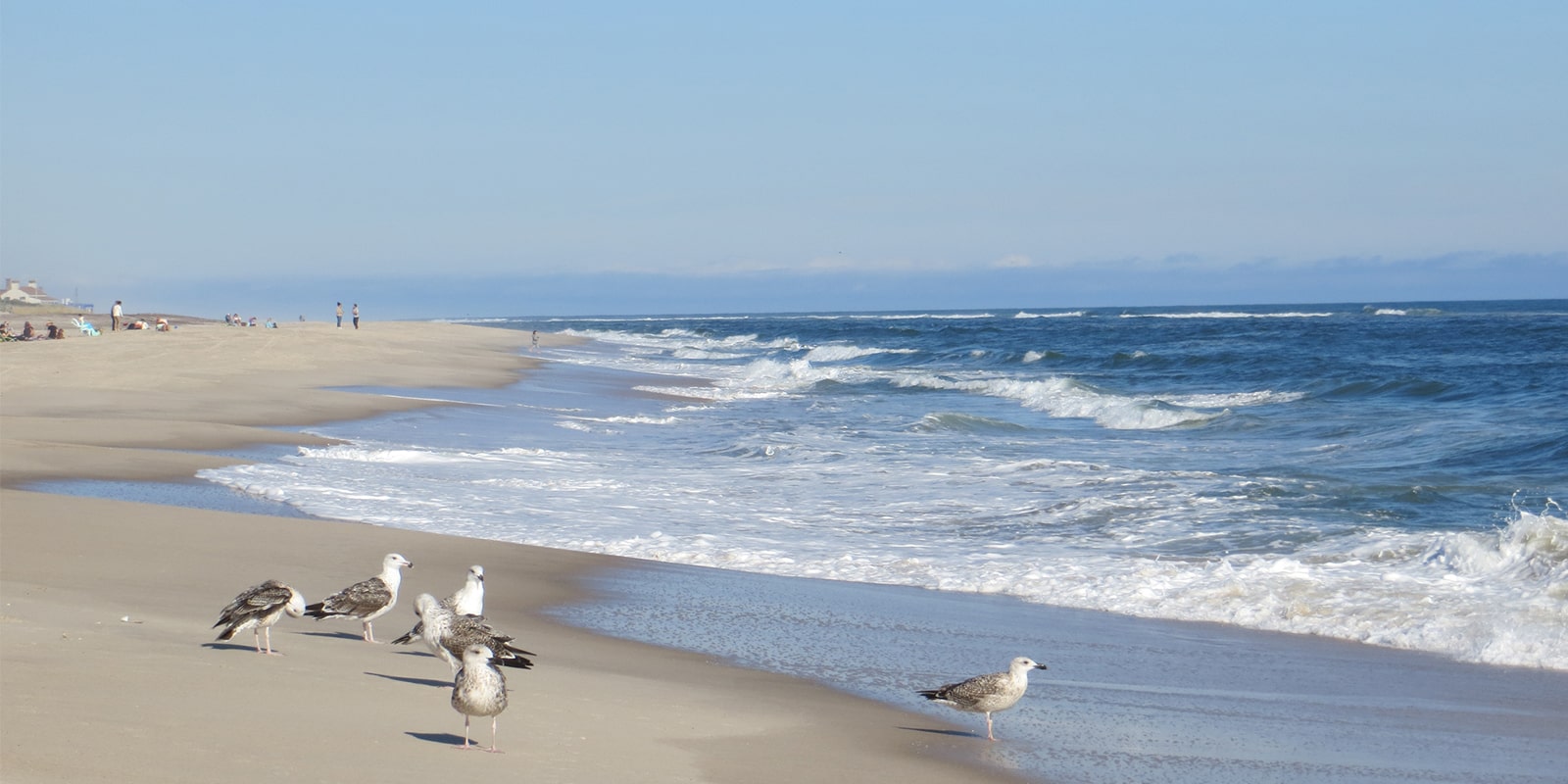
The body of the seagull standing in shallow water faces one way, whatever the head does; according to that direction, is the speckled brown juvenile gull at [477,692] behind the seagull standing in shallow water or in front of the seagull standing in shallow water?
behind

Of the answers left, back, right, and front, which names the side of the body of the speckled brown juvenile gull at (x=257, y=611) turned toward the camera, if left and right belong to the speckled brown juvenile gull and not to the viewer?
right

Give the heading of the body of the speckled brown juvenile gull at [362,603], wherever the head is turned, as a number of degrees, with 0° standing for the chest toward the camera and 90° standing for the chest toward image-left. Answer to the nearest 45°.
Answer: approximately 270°

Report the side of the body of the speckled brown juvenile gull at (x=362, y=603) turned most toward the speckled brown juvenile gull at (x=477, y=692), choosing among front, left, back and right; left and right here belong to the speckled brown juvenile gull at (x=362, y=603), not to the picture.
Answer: right

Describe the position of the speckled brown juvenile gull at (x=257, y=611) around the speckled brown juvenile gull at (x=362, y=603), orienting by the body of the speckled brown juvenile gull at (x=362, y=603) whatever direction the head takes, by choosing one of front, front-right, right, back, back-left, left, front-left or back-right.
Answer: back-right

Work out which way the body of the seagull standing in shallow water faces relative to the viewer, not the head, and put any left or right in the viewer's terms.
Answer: facing to the right of the viewer
